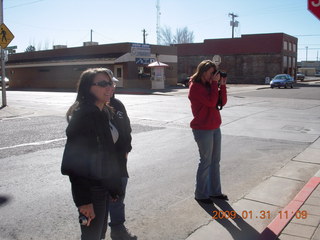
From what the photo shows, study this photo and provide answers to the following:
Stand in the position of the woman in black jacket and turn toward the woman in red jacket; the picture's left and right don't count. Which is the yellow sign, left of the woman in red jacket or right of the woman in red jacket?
left

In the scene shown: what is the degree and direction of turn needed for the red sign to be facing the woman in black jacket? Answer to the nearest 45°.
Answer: approximately 45° to its right

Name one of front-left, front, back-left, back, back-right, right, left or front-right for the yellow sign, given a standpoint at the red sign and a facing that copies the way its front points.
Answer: back-right

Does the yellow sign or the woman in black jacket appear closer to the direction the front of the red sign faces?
the woman in black jacket

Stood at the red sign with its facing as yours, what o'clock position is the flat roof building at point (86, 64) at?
The flat roof building is roughly at 5 o'clock from the red sign.

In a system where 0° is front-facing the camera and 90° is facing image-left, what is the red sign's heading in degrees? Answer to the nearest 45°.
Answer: approximately 0°

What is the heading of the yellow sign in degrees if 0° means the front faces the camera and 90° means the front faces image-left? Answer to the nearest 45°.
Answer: approximately 0°

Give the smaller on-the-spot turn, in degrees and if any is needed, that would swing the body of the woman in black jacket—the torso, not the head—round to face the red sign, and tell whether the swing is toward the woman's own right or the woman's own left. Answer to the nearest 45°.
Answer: approximately 45° to the woman's own left
